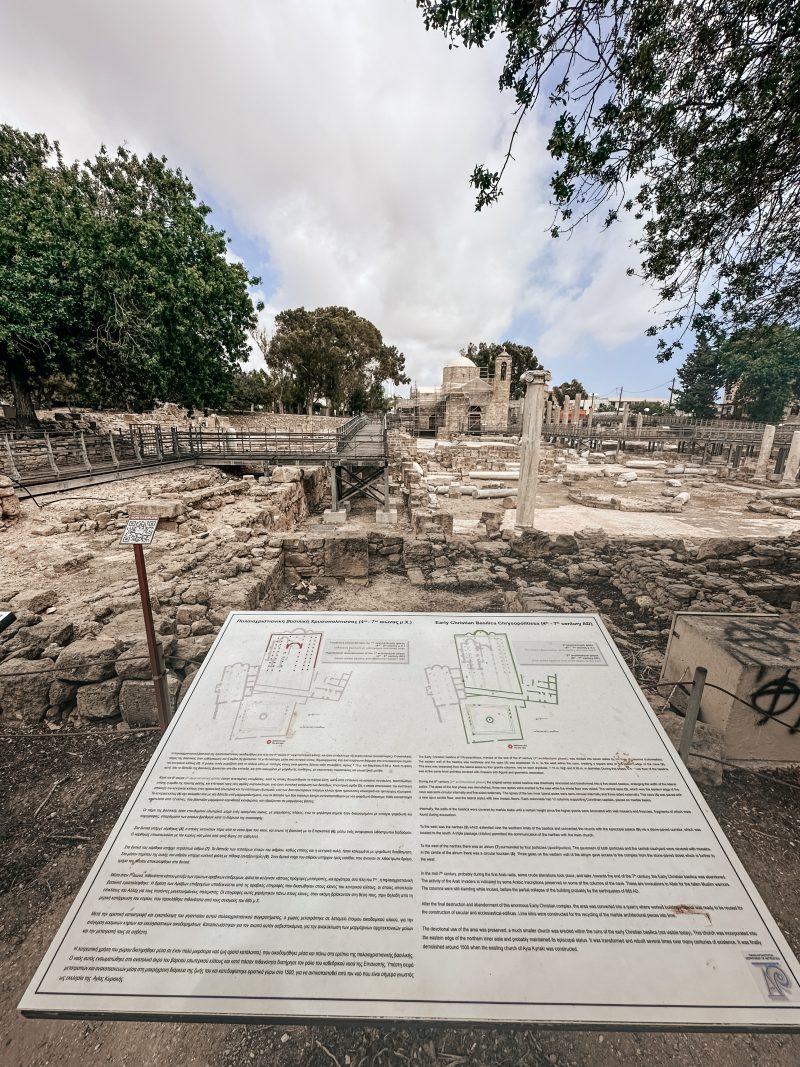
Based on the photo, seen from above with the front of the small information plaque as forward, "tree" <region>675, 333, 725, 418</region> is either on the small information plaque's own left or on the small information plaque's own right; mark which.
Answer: on the small information plaque's own left

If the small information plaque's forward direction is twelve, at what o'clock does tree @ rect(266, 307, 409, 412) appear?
The tree is roughly at 7 o'clock from the small information plaque.

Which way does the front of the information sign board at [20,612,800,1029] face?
toward the camera

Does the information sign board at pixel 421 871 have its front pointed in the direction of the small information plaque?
no

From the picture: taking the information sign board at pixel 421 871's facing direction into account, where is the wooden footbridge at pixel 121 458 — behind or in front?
behind

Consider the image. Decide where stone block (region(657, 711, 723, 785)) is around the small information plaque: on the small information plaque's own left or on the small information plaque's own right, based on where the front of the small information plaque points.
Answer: on the small information plaque's own left

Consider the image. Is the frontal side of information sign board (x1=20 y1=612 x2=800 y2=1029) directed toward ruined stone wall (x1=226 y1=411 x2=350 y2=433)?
no

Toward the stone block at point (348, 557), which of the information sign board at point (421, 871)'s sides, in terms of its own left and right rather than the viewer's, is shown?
back

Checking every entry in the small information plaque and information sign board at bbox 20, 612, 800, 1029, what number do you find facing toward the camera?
2

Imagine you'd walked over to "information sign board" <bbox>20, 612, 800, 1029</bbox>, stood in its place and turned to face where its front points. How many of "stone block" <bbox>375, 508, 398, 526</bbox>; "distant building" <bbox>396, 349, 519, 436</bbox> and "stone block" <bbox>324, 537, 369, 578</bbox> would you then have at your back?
3

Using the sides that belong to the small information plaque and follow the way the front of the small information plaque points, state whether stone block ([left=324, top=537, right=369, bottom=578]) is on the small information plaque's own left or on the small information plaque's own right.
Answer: on the small information plaque's own left

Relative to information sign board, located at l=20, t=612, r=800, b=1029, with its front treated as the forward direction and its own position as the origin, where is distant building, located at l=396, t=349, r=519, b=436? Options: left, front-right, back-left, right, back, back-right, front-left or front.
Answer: back

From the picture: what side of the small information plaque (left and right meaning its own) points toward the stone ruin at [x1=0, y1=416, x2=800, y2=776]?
back

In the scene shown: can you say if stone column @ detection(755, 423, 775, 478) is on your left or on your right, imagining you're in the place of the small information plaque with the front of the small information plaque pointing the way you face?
on your left

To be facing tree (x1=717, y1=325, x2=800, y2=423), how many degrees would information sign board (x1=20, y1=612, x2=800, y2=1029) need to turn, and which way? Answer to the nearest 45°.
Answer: approximately 135° to its left

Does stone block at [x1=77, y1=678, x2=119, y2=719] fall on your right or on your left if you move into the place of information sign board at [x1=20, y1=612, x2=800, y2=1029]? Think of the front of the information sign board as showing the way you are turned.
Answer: on your right

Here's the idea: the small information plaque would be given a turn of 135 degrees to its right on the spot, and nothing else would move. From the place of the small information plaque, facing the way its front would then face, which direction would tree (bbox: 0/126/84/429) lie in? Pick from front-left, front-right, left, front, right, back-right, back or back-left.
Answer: front-right

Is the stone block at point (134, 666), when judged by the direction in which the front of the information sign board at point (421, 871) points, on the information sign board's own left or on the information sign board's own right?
on the information sign board's own right

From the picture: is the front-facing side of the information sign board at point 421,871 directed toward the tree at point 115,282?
no
